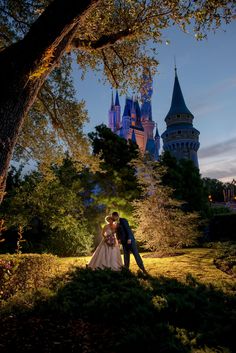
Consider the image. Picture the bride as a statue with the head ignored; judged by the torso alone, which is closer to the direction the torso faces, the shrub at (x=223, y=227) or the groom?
the groom

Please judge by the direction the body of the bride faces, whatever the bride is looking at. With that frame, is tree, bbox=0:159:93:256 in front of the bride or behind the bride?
behind

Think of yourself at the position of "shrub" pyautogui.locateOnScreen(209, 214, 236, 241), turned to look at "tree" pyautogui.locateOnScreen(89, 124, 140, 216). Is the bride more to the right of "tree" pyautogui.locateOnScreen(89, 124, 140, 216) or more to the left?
left

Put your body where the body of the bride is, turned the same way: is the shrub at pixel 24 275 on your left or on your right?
on your right

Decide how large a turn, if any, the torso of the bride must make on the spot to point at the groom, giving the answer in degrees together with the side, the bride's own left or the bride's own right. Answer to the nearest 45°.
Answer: approximately 90° to the bride's own left

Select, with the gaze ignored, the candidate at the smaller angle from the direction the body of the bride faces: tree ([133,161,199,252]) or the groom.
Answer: the groom

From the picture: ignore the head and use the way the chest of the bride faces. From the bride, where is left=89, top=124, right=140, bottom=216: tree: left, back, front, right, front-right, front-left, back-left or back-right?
back-left

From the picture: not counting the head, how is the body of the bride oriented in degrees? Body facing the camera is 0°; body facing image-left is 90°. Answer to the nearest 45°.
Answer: approximately 315°
